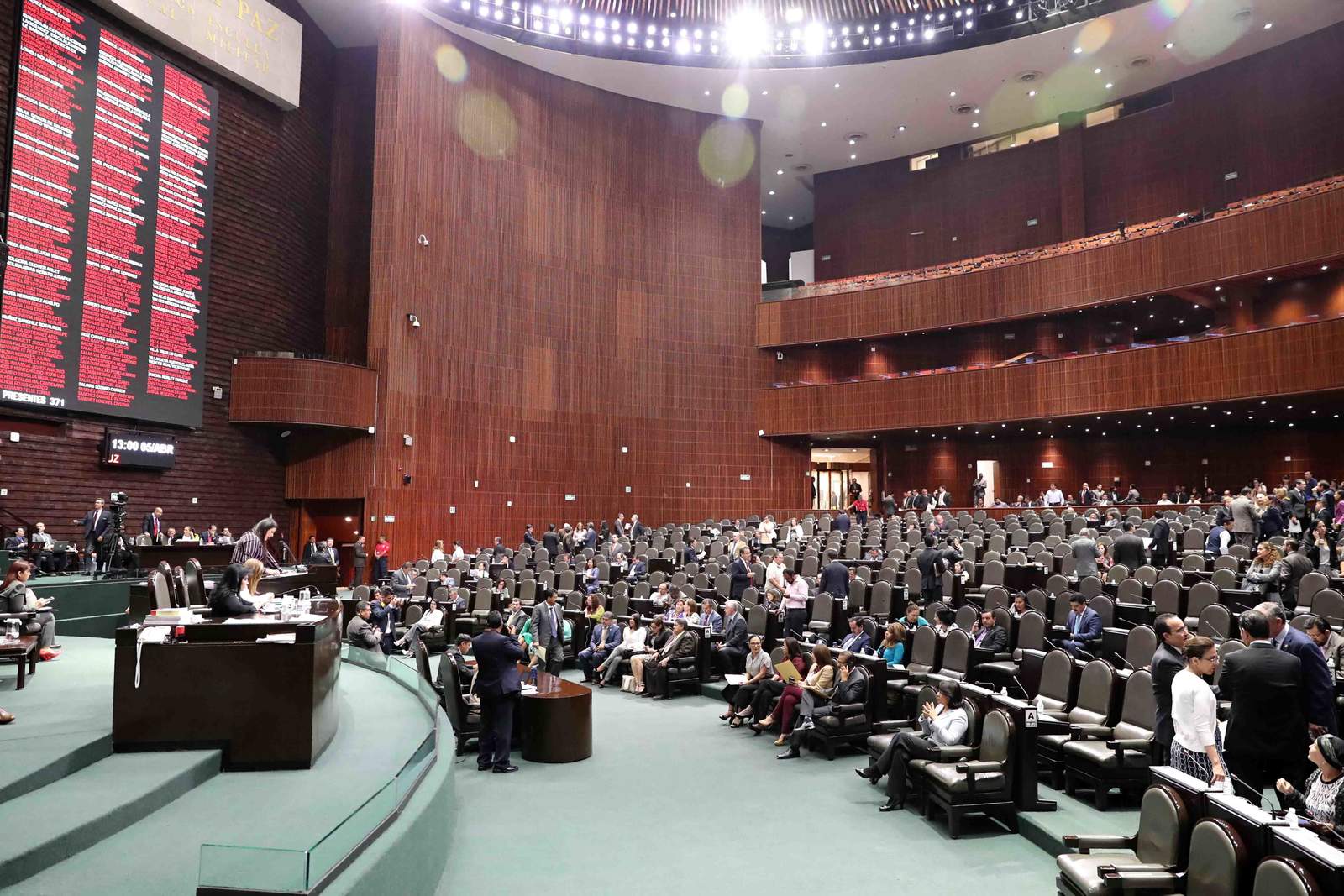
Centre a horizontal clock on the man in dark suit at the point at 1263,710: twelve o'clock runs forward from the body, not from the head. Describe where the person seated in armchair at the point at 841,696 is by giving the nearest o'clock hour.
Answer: The person seated in armchair is roughly at 10 o'clock from the man in dark suit.

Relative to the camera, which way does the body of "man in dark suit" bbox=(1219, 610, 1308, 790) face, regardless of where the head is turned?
away from the camera

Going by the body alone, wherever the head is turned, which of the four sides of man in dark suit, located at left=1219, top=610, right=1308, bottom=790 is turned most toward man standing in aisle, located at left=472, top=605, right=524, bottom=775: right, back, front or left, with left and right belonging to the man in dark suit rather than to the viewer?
left

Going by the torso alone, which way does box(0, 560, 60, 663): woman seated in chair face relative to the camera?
to the viewer's right

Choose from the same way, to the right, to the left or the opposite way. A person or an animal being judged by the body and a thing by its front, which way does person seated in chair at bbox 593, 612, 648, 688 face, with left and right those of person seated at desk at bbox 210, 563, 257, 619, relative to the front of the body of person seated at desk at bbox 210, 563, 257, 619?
the opposite way

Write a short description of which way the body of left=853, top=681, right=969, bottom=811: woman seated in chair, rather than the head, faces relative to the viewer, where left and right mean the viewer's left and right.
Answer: facing to the left of the viewer

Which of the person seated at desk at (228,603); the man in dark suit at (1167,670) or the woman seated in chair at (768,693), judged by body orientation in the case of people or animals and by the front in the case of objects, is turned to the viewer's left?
the woman seated in chair

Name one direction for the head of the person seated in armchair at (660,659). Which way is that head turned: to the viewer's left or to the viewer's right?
to the viewer's left

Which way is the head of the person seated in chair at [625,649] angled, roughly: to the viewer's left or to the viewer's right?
to the viewer's left

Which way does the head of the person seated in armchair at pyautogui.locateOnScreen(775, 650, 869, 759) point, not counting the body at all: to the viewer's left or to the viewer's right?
to the viewer's left

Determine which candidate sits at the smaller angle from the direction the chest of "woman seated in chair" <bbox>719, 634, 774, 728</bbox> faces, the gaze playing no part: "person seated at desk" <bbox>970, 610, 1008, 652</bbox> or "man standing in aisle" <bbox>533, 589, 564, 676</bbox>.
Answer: the man standing in aisle

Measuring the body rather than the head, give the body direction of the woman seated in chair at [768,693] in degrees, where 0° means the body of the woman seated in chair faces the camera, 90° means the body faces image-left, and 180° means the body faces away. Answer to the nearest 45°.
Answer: approximately 90°
